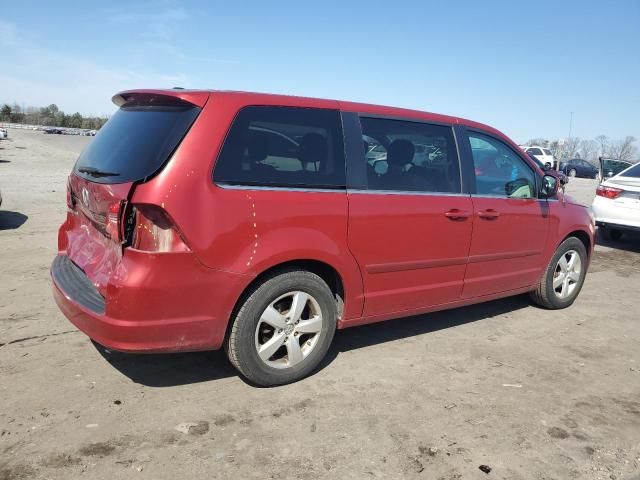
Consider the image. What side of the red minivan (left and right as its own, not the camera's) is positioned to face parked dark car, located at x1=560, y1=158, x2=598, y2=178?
front

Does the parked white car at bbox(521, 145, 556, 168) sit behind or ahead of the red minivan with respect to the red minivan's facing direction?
ahead

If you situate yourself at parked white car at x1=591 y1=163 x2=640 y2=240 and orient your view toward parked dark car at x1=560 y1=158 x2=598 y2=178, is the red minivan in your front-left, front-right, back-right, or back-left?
back-left

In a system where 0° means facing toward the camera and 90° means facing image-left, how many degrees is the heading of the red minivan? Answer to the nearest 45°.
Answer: approximately 225°

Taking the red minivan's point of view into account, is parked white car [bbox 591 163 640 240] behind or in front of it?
in front
